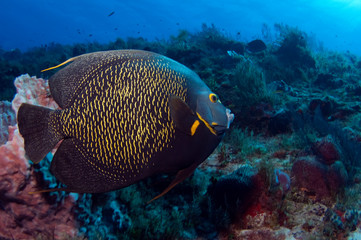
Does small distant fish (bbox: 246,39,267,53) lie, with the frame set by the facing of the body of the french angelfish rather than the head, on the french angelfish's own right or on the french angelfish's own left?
on the french angelfish's own left

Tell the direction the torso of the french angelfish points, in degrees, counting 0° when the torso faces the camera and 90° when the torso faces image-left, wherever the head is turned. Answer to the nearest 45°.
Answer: approximately 270°

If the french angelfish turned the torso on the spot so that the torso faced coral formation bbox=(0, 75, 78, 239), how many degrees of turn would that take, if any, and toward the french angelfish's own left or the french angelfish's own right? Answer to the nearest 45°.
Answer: approximately 135° to the french angelfish's own left

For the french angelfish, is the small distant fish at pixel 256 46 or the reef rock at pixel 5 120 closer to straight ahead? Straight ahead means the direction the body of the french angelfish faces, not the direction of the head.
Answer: the small distant fish

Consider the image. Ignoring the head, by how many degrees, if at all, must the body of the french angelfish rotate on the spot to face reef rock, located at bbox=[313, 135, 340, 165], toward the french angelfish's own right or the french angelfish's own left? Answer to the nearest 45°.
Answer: approximately 45° to the french angelfish's own left

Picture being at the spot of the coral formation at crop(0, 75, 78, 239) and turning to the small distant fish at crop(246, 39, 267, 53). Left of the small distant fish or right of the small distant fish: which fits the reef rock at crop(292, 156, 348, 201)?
right

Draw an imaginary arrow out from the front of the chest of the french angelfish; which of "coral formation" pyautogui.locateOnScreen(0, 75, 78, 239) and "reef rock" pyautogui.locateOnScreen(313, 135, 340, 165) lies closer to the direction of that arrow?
the reef rock
